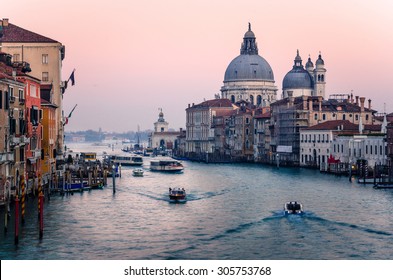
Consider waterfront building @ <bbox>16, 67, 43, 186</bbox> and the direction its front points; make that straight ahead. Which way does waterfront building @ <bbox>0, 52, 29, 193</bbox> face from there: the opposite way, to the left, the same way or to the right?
the same way

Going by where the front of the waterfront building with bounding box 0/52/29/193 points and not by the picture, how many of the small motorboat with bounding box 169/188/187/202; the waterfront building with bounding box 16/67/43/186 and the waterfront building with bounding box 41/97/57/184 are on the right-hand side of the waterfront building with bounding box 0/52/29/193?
0

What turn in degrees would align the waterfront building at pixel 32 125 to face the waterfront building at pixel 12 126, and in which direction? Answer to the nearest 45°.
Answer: approximately 45° to its right

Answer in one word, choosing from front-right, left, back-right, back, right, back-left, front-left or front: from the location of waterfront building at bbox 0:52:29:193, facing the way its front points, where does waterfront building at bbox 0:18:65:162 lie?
back-left

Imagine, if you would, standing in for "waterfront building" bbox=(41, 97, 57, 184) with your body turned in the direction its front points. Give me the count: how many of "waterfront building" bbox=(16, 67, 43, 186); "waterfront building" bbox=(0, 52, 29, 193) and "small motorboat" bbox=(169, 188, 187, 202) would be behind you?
0

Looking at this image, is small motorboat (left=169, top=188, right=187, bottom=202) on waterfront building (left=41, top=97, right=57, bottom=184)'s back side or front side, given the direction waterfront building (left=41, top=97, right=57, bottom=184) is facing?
on the front side

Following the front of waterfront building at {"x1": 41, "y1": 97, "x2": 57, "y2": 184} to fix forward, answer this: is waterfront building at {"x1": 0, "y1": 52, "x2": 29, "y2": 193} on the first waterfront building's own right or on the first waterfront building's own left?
on the first waterfront building's own right

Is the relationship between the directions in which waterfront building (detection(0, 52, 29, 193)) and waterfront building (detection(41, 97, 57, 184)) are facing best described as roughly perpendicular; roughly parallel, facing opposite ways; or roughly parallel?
roughly parallel

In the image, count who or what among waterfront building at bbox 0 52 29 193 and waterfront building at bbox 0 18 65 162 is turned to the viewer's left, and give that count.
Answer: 0

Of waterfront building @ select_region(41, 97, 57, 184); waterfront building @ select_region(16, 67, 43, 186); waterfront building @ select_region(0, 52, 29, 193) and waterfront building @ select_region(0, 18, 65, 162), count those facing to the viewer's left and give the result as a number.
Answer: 0

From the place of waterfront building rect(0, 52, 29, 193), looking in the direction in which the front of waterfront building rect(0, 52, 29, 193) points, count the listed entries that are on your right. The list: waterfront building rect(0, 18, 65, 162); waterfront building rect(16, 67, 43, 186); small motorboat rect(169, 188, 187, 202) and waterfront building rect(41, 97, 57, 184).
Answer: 0

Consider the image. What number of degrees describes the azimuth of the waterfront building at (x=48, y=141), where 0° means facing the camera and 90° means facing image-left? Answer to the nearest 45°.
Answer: approximately 315°

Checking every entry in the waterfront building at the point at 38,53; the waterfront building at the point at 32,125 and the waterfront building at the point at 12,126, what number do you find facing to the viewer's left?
0

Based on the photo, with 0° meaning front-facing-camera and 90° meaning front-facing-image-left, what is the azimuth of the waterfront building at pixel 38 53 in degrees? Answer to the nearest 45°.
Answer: approximately 270°
